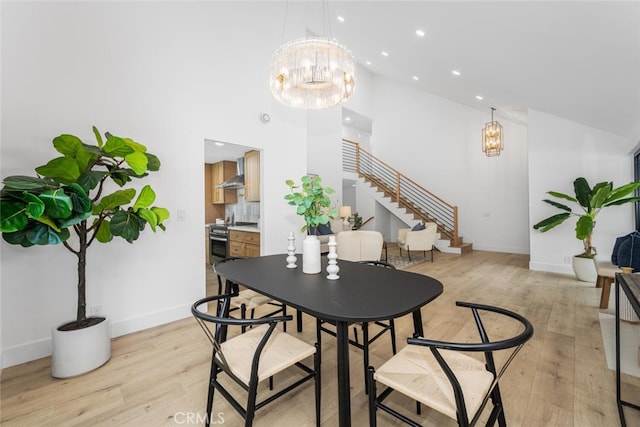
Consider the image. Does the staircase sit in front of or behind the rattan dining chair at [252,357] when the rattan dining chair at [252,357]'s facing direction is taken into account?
in front

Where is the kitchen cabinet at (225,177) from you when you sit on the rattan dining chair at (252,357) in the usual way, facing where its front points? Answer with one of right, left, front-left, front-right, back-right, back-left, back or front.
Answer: front-left

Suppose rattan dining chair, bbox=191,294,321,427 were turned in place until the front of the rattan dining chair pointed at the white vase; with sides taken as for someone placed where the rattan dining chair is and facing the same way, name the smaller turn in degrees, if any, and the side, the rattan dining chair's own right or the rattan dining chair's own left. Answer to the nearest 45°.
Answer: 0° — it already faces it

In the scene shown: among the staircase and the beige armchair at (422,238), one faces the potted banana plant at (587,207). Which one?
the staircase

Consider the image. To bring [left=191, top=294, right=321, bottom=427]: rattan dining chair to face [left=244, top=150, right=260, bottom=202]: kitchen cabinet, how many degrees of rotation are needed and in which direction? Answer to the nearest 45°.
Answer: approximately 45° to its left

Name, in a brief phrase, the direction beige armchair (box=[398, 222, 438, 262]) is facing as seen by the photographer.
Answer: facing to the left of the viewer

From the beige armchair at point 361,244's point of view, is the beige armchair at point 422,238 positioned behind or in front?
in front

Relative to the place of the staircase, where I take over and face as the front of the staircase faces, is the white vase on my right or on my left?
on my right

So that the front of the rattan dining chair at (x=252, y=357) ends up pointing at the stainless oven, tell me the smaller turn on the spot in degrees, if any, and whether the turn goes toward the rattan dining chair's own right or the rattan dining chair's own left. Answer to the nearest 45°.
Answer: approximately 45° to the rattan dining chair's own left

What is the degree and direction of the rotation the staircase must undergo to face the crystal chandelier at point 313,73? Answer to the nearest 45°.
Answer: approximately 45° to its right

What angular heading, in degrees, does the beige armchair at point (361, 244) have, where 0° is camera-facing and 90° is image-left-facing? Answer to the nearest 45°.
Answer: approximately 180°

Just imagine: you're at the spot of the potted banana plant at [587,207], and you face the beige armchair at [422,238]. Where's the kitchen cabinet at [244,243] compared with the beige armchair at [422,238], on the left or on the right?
left

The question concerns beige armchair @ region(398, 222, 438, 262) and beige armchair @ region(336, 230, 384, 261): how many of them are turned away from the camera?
1

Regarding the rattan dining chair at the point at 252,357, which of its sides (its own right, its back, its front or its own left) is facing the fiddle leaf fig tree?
left

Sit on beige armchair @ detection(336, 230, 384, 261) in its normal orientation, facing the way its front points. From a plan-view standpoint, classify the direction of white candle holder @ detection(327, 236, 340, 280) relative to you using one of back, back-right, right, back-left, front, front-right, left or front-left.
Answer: back
